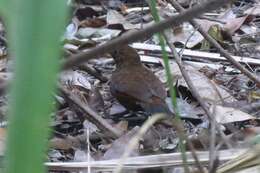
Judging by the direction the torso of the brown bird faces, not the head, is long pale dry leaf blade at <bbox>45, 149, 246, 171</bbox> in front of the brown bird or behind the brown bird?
behind

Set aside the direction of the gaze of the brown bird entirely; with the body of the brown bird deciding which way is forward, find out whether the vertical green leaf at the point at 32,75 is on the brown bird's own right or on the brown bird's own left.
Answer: on the brown bird's own left

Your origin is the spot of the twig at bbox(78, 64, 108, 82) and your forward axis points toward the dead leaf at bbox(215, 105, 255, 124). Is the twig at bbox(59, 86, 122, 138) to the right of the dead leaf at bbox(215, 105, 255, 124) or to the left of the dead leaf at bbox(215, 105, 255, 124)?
right

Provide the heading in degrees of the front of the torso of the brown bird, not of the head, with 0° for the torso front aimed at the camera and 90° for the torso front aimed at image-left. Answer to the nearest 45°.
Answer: approximately 135°

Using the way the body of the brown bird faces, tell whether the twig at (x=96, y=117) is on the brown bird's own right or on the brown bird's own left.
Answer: on the brown bird's own left
